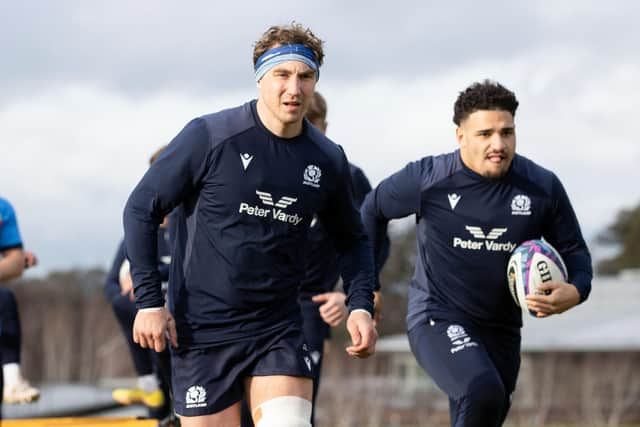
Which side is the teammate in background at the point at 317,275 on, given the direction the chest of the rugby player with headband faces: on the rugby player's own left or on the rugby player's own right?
on the rugby player's own left

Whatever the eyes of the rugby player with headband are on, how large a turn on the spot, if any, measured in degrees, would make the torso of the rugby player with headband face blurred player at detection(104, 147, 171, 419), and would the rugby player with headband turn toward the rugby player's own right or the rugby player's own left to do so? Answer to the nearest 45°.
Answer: approximately 135° to the rugby player's own left

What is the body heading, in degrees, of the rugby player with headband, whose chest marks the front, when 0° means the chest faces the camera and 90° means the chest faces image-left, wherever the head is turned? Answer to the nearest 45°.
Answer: approximately 315°

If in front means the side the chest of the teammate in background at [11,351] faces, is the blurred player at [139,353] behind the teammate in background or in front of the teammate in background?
in front

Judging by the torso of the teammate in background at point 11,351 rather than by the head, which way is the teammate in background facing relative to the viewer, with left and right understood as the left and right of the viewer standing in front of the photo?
facing to the right of the viewer
